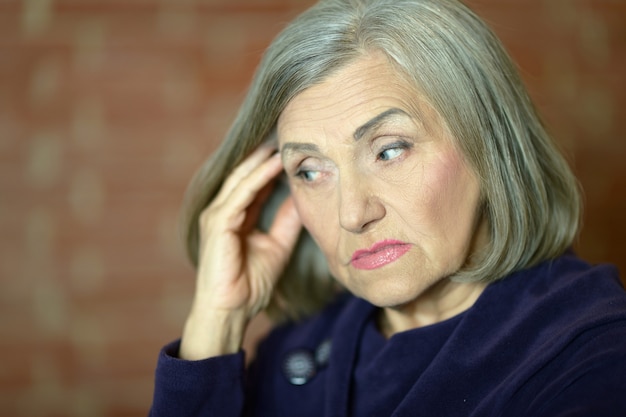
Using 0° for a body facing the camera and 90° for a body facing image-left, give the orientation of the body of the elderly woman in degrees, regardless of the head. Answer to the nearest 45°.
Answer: approximately 45°
